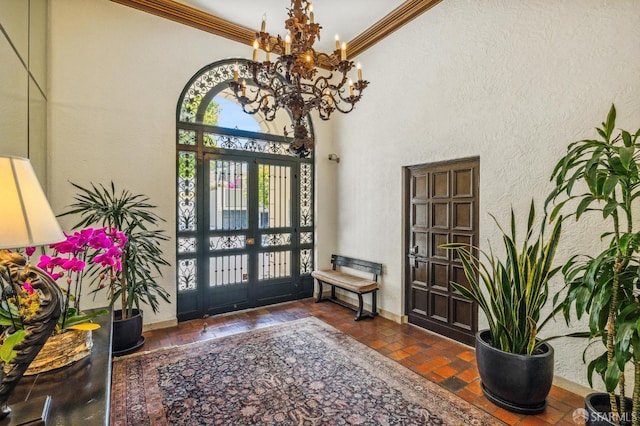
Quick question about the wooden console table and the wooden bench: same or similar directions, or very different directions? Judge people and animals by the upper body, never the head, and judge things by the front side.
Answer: very different directions

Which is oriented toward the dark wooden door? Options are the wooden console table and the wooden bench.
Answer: the wooden console table

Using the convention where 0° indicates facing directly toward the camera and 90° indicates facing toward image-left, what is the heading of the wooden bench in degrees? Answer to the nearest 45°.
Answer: approximately 45°

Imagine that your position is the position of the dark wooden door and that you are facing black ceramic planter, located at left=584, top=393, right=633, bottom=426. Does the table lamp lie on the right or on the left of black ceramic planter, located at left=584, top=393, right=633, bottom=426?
right

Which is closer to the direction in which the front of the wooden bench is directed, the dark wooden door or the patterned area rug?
the patterned area rug

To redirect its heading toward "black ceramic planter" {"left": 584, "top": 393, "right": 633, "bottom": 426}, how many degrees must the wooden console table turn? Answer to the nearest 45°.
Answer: approximately 45° to its right

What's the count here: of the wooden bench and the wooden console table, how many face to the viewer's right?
1

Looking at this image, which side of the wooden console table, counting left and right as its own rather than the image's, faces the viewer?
right

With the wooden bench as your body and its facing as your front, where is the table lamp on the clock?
The table lamp is roughly at 11 o'clock from the wooden bench.

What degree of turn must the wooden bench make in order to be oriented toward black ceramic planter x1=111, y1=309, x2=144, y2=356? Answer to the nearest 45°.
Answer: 0° — it already faces it

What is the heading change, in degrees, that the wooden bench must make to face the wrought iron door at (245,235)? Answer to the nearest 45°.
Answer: approximately 45° to its right

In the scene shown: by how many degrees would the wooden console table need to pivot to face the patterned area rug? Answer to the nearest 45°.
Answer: approximately 45° to its left

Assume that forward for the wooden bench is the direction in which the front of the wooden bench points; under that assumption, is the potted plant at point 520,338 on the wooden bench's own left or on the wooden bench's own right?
on the wooden bench's own left

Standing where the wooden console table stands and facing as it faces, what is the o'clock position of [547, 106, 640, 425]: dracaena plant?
The dracaena plant is roughly at 1 o'clock from the wooden console table.
